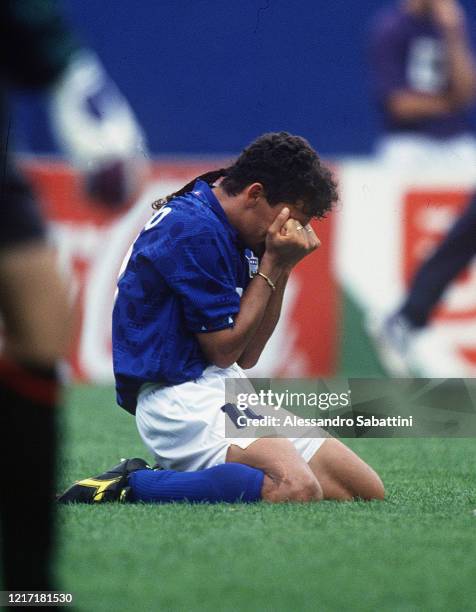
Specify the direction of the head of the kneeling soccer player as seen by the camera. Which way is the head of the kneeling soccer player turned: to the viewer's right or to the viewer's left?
to the viewer's right

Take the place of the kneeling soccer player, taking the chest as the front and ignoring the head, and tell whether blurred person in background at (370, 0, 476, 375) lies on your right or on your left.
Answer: on your left

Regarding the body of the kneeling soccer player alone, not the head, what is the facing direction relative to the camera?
to the viewer's right
